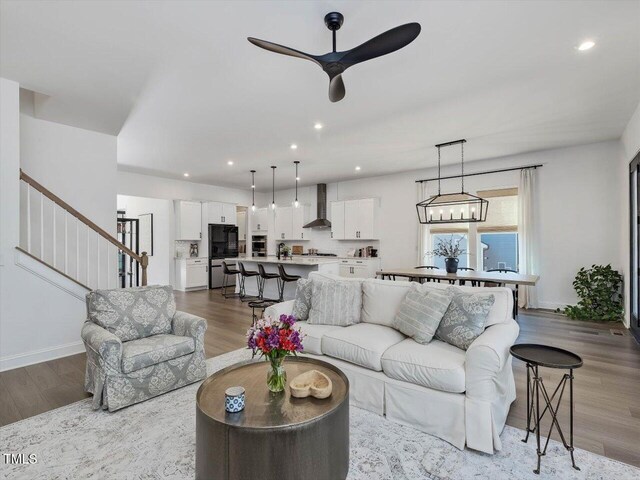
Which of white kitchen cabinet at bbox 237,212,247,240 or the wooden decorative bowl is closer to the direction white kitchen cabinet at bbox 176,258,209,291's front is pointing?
the wooden decorative bowl

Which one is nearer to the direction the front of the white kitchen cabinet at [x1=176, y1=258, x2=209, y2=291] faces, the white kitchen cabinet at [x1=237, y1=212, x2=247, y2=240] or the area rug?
the area rug

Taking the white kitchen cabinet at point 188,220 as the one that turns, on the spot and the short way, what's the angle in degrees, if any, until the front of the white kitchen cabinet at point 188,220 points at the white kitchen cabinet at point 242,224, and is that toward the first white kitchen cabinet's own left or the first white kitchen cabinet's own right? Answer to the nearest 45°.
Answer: approximately 90° to the first white kitchen cabinet's own left

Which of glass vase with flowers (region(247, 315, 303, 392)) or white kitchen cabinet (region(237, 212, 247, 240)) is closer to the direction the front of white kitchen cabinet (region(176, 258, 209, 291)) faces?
the glass vase with flowers

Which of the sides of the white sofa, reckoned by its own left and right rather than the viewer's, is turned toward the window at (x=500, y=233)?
back

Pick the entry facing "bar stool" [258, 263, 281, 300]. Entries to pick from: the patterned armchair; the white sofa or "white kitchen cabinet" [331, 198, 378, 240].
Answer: the white kitchen cabinet

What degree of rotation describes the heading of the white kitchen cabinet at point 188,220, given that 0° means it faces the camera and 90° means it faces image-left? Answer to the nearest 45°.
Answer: approximately 315°
